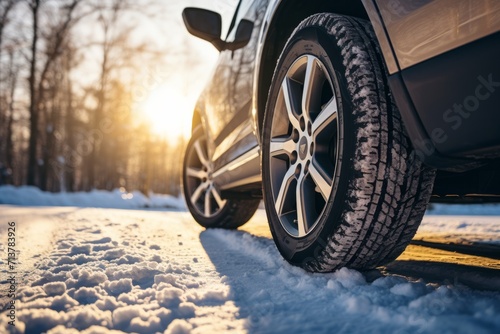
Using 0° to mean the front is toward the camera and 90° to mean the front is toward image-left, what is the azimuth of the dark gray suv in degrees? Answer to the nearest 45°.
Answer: approximately 135°

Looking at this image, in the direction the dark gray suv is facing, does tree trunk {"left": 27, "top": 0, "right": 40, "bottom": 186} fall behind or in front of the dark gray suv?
in front
